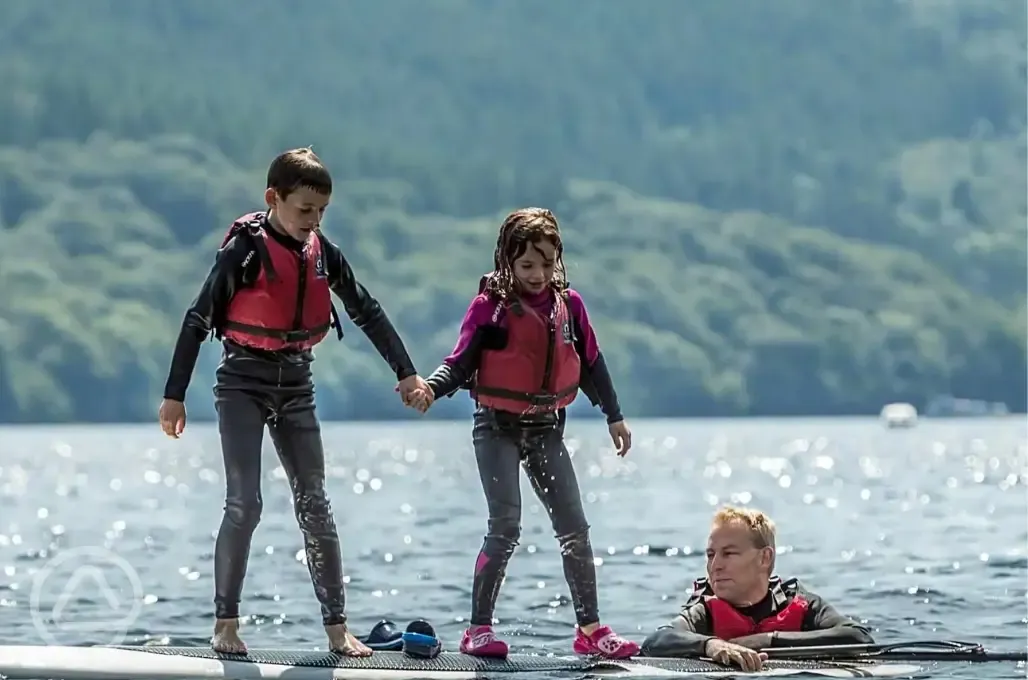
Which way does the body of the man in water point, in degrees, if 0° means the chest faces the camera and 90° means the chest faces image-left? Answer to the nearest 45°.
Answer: approximately 0°

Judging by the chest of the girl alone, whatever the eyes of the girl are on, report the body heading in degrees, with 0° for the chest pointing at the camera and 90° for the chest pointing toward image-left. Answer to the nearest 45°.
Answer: approximately 315°

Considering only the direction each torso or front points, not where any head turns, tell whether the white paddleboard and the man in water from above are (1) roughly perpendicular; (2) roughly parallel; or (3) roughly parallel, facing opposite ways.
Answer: roughly perpendicular

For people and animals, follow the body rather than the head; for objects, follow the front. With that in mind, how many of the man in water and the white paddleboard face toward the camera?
1

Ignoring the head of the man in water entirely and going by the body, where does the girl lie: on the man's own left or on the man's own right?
on the man's own right

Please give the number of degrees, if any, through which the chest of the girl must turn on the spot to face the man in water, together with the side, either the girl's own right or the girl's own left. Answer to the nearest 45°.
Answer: approximately 45° to the girl's own left
